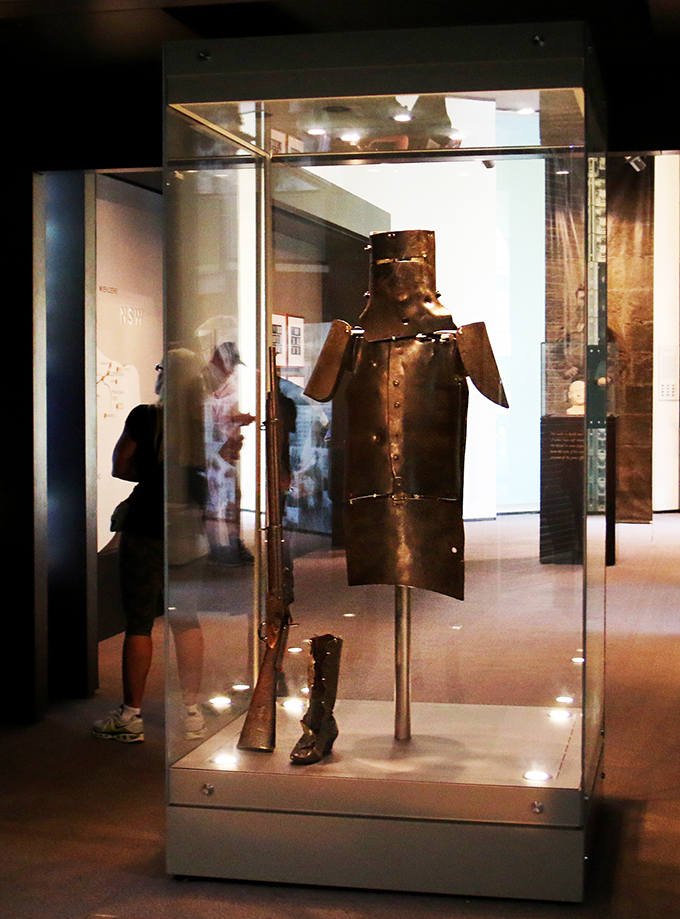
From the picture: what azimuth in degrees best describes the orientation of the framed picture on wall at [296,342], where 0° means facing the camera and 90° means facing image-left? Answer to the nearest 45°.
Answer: approximately 315°

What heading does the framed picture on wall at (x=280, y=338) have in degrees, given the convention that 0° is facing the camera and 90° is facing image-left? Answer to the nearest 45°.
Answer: approximately 315°

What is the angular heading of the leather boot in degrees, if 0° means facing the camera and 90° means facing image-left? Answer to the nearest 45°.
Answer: approximately 45°

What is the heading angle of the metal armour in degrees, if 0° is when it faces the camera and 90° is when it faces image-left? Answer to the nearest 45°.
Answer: approximately 0°
